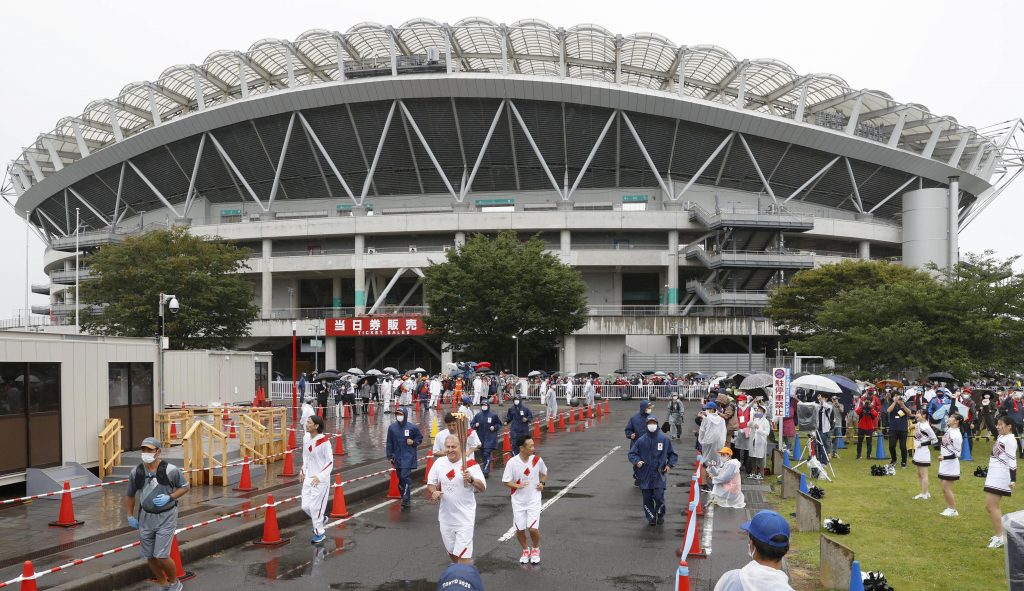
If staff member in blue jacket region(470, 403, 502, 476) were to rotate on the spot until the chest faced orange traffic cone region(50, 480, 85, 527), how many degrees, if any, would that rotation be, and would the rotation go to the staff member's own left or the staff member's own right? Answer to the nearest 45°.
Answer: approximately 45° to the staff member's own right

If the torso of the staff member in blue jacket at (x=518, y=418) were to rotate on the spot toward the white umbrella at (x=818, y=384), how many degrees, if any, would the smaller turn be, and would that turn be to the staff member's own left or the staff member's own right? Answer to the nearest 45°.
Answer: approximately 135° to the staff member's own left

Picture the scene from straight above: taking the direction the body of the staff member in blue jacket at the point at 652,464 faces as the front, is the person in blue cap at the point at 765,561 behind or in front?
in front

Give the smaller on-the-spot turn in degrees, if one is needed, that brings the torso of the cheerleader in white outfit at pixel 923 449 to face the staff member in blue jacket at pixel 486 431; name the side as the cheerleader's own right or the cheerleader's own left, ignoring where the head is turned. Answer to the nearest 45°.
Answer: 0° — they already face them

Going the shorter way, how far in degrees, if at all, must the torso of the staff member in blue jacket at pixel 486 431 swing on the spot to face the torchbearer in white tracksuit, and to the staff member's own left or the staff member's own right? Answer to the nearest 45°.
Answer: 0° — they already face them

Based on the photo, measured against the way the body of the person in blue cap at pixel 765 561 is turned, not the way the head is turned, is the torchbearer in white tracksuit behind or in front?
in front

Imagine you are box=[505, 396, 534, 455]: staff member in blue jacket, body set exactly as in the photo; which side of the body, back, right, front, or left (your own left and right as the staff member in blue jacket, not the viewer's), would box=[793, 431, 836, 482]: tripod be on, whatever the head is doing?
left

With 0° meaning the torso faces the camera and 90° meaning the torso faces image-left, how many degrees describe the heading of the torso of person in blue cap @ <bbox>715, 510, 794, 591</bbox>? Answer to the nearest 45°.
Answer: approximately 135°

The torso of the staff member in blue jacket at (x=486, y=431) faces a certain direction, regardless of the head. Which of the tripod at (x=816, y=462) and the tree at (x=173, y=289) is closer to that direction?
the tripod

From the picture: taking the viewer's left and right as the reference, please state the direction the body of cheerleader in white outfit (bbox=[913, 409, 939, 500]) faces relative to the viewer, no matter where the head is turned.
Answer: facing to the left of the viewer
